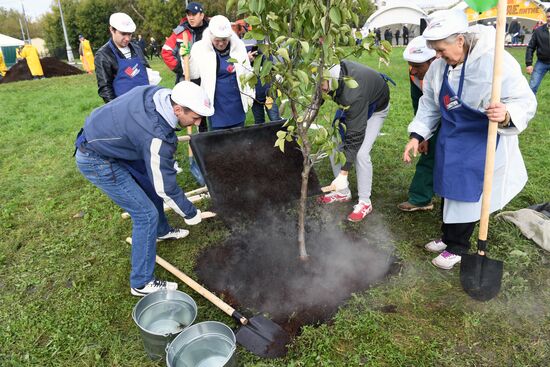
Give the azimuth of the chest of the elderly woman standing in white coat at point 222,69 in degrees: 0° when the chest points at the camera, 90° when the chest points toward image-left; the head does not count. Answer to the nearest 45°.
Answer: approximately 0°

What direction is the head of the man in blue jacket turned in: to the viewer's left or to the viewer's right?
to the viewer's right

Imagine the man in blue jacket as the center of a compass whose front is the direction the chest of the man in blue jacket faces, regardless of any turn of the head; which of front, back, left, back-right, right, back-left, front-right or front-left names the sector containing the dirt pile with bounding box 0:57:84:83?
left

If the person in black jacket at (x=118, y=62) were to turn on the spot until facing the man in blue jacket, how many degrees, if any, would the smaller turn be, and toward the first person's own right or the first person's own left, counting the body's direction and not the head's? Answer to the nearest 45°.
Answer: approximately 45° to the first person's own right

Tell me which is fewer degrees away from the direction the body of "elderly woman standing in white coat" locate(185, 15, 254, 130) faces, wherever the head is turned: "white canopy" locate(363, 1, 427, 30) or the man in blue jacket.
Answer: the man in blue jacket

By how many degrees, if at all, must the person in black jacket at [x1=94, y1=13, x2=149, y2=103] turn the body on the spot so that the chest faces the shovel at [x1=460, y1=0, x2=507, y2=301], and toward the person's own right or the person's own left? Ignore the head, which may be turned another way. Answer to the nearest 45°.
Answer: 0° — they already face it

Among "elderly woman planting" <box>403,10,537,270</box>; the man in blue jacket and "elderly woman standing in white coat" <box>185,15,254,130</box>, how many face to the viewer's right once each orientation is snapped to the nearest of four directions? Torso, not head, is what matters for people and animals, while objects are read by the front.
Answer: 1

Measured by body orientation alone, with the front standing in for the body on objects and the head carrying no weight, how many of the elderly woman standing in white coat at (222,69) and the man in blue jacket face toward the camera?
1

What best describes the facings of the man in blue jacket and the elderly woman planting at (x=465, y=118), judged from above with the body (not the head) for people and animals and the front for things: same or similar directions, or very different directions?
very different directions

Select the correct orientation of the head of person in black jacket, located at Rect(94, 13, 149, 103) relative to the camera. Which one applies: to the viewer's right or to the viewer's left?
to the viewer's right

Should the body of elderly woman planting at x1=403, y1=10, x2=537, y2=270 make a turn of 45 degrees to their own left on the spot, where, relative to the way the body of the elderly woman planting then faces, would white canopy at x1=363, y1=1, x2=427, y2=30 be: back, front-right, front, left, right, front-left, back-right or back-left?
back

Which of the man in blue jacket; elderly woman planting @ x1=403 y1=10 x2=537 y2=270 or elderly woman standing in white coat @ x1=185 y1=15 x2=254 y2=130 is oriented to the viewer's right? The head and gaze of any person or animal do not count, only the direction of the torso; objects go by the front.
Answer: the man in blue jacket
